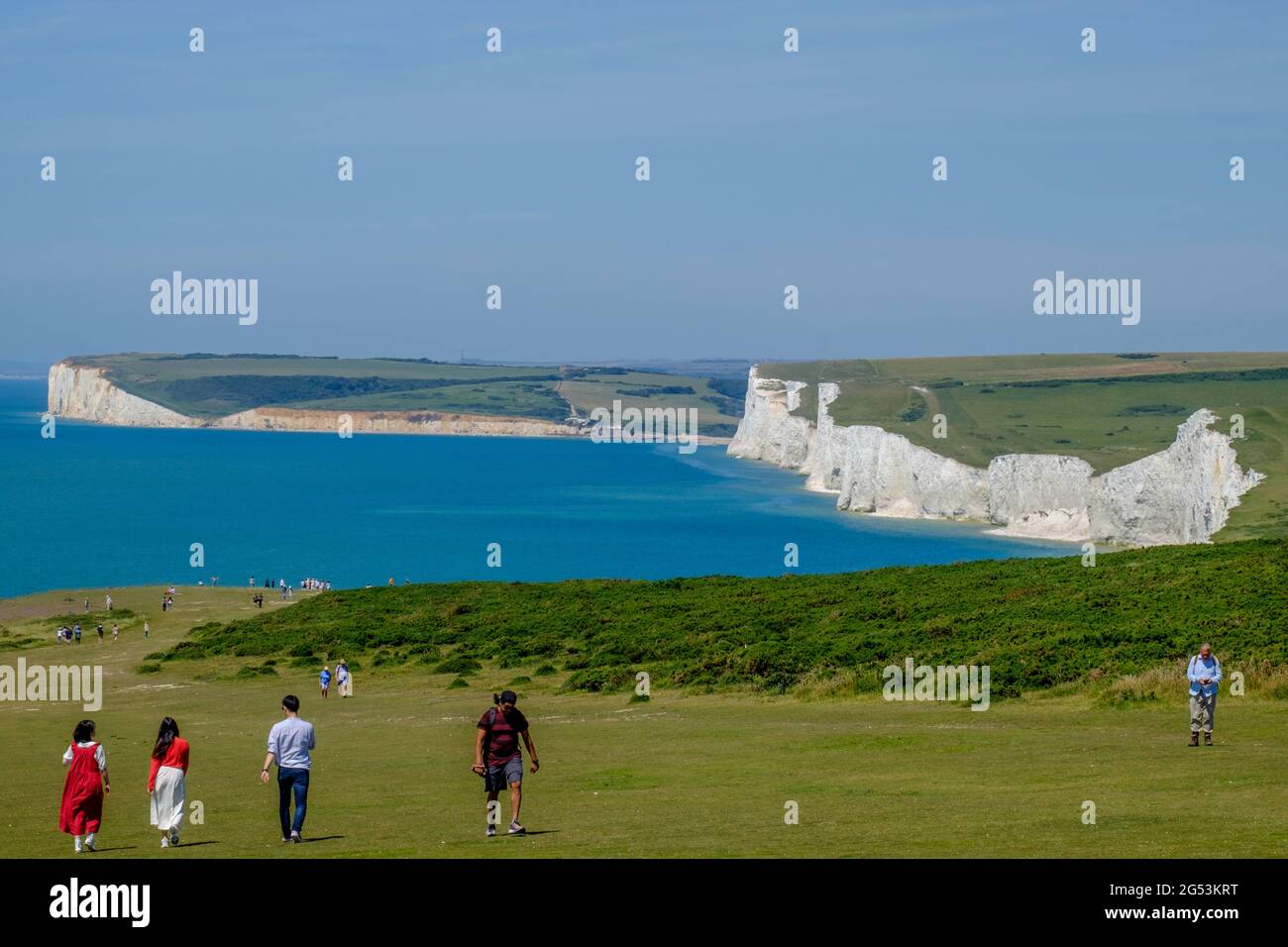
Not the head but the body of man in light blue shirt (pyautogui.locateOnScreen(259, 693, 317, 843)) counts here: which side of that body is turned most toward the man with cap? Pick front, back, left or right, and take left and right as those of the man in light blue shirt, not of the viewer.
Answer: right

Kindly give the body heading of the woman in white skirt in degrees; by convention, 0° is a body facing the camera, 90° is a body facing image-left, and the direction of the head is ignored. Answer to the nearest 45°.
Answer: approximately 180°

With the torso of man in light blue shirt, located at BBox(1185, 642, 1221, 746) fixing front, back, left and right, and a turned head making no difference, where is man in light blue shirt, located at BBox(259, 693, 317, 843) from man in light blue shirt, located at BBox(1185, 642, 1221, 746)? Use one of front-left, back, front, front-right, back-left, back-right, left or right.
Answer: front-right

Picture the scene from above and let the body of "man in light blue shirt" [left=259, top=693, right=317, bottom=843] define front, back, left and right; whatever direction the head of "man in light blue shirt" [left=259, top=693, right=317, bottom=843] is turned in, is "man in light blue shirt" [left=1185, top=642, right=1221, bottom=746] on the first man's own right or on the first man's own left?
on the first man's own right

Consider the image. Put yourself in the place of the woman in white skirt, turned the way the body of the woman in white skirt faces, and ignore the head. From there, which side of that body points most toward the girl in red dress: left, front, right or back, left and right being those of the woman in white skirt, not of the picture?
left

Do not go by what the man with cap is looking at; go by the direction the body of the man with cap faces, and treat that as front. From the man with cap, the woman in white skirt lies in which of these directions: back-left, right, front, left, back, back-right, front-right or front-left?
right

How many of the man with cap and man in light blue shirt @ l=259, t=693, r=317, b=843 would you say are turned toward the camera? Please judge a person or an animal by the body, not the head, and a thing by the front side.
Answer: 1

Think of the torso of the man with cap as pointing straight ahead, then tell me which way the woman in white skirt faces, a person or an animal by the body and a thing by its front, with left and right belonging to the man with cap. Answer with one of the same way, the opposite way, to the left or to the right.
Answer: the opposite way

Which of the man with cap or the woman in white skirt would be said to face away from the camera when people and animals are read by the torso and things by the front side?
the woman in white skirt

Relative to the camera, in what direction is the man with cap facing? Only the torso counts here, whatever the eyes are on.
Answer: toward the camera

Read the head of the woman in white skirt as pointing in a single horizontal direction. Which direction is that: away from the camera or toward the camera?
away from the camera

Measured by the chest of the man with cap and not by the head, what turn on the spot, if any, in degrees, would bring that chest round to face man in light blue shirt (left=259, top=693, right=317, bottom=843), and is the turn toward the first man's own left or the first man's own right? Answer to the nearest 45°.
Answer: approximately 90° to the first man's own right

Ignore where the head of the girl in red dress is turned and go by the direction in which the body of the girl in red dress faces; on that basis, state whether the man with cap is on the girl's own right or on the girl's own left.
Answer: on the girl's own right

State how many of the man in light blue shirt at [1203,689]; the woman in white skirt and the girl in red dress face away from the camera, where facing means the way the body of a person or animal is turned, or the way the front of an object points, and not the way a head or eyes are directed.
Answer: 2

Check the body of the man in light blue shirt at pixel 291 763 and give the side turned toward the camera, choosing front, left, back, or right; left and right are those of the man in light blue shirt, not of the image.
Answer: back

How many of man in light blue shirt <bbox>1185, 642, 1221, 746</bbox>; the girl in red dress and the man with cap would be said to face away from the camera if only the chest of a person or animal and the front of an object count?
1
